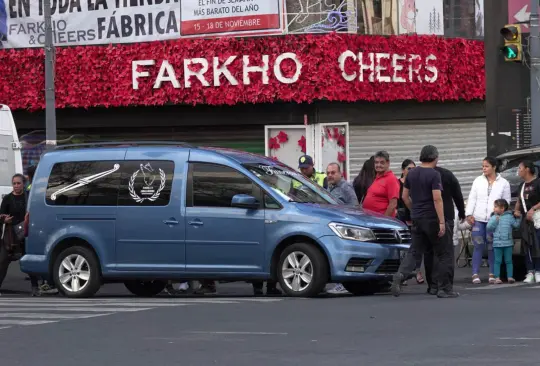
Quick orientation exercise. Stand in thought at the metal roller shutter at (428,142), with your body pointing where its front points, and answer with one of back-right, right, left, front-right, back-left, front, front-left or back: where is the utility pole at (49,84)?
front-right

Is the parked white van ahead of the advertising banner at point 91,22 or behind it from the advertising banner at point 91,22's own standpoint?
ahead

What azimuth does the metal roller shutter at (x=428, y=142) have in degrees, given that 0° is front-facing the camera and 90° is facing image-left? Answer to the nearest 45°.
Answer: approximately 0°

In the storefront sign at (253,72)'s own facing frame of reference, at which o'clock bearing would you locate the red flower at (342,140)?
The red flower is roughly at 9 o'clock from the storefront sign.

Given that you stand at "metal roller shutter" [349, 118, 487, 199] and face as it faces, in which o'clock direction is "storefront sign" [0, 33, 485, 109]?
The storefront sign is roughly at 2 o'clock from the metal roller shutter.

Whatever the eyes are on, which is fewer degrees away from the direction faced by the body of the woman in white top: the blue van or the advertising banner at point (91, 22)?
the blue van

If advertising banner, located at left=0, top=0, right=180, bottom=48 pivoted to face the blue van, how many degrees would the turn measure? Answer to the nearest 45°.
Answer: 0° — it already faces it
